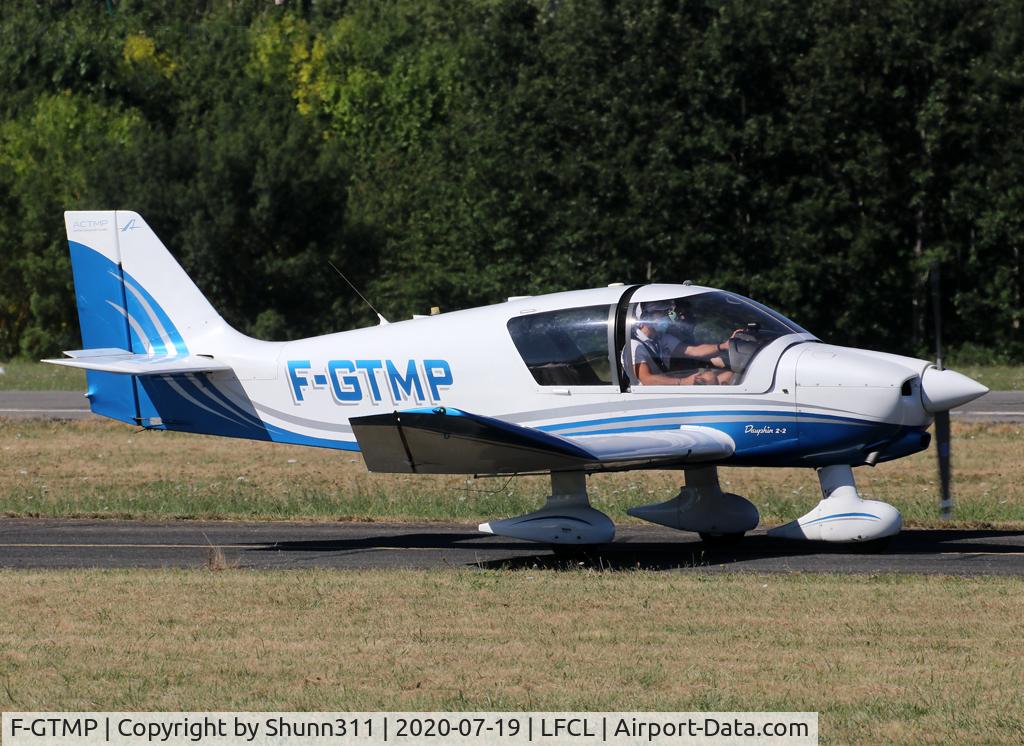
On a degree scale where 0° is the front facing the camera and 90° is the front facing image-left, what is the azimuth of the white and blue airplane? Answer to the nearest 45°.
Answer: approximately 270°

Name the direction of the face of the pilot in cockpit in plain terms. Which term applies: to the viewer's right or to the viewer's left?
to the viewer's right
